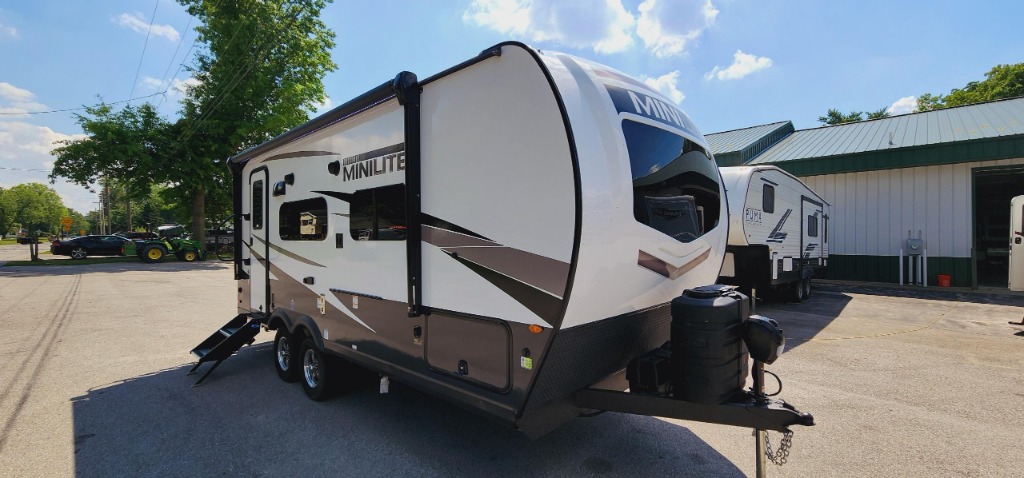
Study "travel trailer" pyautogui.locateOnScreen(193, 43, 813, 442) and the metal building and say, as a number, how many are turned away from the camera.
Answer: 0

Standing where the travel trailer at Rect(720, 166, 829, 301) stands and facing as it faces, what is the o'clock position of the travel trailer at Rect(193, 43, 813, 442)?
the travel trailer at Rect(193, 43, 813, 442) is roughly at 11 o'clock from the travel trailer at Rect(720, 166, 829, 301).

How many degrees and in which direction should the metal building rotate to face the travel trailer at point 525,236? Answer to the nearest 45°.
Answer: approximately 45° to its left

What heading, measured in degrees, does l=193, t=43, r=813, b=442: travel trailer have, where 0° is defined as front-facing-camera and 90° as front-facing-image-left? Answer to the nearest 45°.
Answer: approximately 315°

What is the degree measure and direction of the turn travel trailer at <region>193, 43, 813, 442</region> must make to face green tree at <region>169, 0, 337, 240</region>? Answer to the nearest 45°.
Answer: approximately 180°

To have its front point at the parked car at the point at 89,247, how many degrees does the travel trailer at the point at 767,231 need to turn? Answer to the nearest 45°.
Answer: approximately 45° to its right

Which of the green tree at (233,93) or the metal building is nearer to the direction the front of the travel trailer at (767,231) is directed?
the green tree

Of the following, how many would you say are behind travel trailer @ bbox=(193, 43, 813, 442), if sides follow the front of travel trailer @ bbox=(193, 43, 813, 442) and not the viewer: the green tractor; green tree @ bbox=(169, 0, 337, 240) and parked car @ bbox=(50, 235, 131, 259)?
3

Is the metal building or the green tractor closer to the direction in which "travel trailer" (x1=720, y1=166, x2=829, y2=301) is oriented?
the green tractor

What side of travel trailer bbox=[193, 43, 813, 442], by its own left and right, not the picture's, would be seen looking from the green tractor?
back
